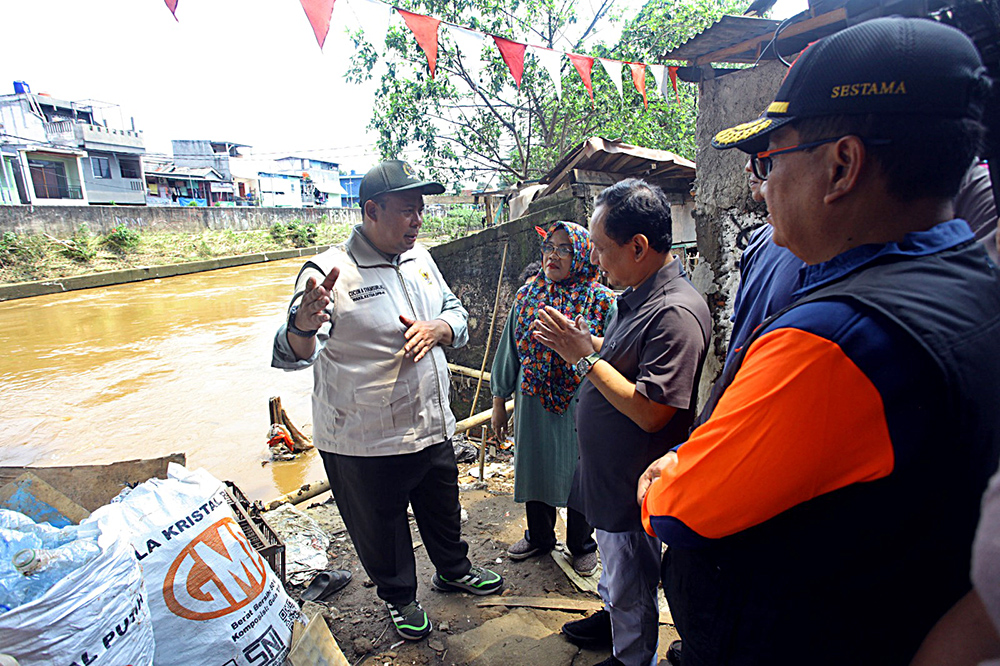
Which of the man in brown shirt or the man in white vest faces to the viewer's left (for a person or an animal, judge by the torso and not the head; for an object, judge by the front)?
the man in brown shirt

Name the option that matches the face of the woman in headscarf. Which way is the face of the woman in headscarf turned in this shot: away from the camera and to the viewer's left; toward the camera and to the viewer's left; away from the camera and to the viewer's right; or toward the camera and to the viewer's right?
toward the camera and to the viewer's left

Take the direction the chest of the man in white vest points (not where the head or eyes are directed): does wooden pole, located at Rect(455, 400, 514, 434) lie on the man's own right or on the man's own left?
on the man's own left

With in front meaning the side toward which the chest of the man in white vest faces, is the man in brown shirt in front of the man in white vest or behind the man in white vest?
in front

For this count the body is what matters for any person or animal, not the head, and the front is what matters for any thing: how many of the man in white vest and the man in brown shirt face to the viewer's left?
1

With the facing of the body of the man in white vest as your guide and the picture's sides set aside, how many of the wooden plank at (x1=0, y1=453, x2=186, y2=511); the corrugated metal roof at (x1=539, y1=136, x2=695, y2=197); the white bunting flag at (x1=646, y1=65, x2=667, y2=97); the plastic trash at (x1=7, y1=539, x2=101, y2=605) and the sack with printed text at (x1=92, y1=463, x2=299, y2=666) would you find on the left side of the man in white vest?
2

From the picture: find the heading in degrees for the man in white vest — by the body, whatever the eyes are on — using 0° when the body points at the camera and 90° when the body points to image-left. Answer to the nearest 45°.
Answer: approximately 315°

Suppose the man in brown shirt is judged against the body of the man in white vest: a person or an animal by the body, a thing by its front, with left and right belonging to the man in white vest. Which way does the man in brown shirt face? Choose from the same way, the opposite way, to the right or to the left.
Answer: the opposite way

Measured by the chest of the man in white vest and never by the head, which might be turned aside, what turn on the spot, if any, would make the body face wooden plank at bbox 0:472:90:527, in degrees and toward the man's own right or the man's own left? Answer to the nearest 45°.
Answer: approximately 90° to the man's own right

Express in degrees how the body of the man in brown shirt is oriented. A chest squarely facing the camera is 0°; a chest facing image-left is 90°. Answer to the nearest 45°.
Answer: approximately 90°

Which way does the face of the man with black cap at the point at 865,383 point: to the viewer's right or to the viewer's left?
to the viewer's left

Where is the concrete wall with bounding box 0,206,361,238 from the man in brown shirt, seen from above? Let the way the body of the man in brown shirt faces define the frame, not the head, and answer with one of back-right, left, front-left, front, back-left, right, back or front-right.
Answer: front-right

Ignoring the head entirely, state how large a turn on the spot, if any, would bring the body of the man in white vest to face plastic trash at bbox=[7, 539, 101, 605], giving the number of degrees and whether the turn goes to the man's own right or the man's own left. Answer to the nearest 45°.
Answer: approximately 90° to the man's own right

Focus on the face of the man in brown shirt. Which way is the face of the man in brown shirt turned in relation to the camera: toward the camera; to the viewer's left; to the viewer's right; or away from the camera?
to the viewer's left
